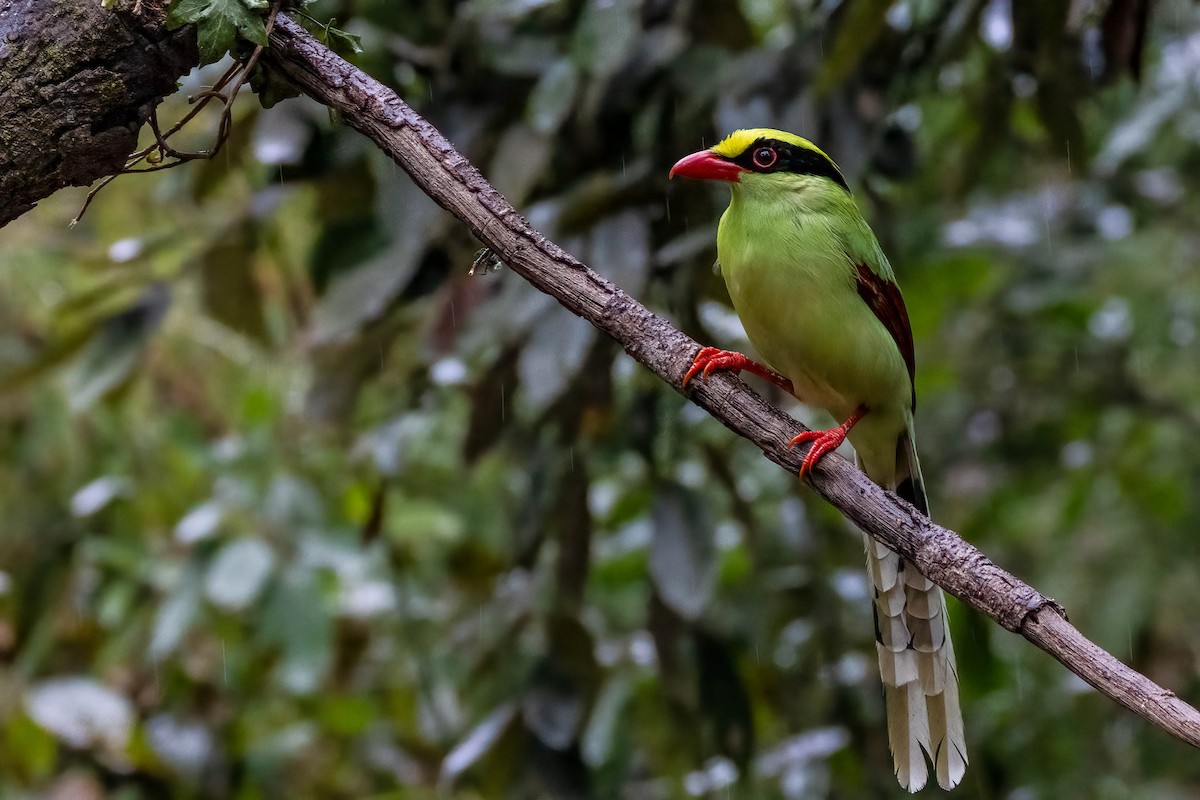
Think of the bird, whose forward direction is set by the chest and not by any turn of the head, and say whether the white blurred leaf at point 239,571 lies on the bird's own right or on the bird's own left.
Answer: on the bird's own right

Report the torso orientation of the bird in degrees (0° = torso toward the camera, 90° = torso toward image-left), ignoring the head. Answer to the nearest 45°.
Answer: approximately 45°

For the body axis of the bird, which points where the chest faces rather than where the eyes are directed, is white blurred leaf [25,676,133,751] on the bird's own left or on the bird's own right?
on the bird's own right

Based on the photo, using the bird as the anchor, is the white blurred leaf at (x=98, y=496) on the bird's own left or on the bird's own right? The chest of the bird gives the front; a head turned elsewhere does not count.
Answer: on the bird's own right
